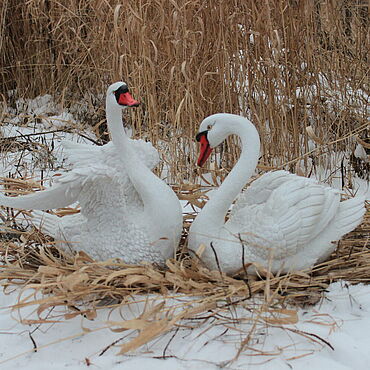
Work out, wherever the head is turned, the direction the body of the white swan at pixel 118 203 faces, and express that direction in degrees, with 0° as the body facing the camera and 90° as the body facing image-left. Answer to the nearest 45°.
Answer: approximately 270°

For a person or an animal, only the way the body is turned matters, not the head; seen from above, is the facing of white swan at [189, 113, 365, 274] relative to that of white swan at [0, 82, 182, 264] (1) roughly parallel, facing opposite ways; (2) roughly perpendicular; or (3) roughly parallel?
roughly parallel, facing opposite ways

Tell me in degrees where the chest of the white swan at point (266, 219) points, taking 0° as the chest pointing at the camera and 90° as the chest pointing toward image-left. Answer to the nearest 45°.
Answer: approximately 90°

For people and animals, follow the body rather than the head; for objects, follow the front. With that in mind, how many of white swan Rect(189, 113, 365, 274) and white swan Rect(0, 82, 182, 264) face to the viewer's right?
1

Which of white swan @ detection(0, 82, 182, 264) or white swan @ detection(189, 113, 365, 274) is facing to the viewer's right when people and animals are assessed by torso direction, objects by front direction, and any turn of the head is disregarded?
white swan @ detection(0, 82, 182, 264)
